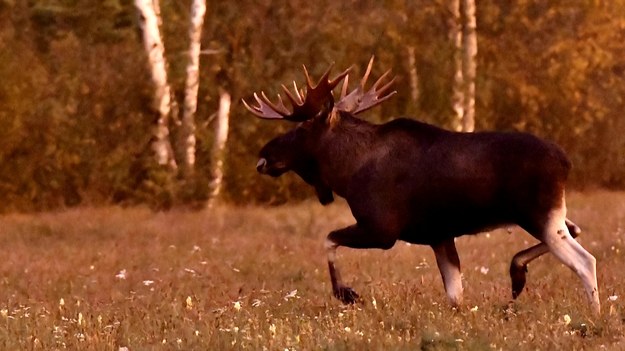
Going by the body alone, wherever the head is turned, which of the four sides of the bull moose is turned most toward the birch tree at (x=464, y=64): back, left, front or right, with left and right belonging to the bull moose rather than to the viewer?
right

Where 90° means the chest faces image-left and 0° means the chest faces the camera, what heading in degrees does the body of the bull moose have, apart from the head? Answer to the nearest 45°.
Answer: approximately 90°
